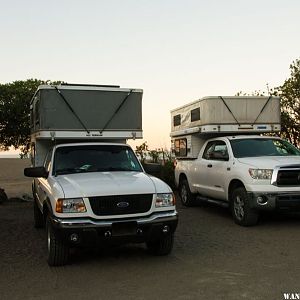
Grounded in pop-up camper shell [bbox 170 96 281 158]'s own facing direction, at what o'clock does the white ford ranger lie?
The white ford ranger is roughly at 2 o'clock from the pop-up camper shell.

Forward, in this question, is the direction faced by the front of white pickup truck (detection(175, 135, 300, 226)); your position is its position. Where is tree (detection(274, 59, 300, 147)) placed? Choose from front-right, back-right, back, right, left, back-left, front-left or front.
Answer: back-left

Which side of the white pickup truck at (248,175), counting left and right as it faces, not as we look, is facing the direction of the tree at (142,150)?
back

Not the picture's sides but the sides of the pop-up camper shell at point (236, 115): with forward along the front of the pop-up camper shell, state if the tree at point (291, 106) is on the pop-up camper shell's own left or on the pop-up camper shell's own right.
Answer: on the pop-up camper shell's own left

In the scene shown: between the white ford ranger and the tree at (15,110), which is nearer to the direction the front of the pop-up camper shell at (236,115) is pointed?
the white ford ranger

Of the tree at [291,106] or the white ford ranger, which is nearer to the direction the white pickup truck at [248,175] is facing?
the white ford ranger

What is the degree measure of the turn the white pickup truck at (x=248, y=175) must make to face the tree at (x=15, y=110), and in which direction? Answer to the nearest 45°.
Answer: approximately 180°

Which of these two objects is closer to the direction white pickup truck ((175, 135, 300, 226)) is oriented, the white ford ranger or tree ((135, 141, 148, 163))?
the white ford ranger

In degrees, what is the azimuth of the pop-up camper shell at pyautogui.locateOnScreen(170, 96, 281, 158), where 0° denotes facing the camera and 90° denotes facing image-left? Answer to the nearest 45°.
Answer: approximately 315°

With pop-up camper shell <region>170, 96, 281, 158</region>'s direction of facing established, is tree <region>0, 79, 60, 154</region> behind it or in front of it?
behind

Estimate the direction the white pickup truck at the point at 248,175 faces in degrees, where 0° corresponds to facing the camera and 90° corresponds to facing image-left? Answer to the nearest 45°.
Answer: approximately 315°

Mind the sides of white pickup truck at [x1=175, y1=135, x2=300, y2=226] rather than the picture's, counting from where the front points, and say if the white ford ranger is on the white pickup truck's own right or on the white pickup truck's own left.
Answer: on the white pickup truck's own right
